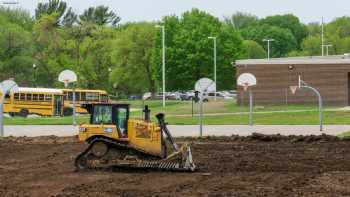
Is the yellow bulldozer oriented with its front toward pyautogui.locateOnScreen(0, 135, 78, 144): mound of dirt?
no

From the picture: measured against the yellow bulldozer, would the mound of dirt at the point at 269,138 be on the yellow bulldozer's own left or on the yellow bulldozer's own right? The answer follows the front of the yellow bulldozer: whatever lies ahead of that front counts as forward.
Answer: on the yellow bulldozer's own left

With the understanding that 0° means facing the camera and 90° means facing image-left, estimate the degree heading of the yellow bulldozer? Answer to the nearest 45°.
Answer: approximately 270°

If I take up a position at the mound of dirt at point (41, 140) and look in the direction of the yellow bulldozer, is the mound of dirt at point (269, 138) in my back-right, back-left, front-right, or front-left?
front-left
